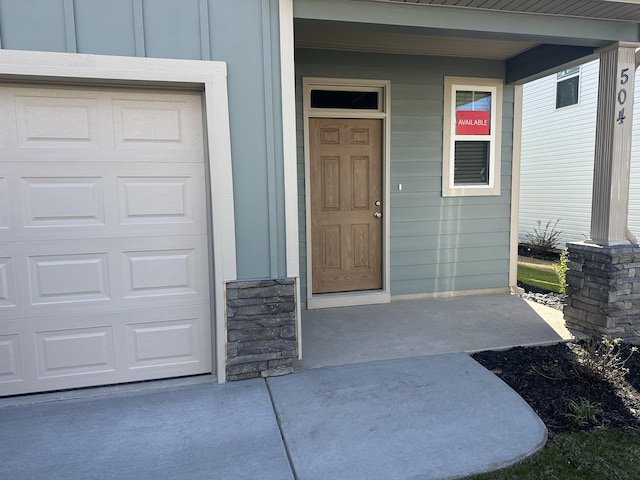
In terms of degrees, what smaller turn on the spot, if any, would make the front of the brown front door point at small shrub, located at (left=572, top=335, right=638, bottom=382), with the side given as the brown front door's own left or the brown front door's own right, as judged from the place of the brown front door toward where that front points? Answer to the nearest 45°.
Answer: approximately 45° to the brown front door's own left

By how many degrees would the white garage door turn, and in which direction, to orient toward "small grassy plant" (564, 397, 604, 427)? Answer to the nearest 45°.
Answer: approximately 45° to its left

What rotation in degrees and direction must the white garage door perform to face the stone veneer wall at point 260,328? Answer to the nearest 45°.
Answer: approximately 90° to its left

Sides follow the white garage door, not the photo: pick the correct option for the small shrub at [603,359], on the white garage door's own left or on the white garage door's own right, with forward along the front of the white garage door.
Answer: on the white garage door's own left

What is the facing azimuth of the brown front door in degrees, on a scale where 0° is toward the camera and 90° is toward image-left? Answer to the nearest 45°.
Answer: approximately 0°

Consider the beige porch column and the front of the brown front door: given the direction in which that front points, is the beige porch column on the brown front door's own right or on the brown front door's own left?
on the brown front door's own left

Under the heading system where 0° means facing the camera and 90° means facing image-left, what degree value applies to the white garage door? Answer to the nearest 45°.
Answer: approximately 0°

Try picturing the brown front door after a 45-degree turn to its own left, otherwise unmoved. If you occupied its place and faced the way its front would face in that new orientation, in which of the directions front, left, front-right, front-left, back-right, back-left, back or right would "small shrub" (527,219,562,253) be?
left

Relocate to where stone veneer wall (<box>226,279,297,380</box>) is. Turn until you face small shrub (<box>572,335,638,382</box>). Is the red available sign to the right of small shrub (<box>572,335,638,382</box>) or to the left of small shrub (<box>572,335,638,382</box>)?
left

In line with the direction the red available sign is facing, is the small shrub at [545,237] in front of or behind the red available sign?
behind
